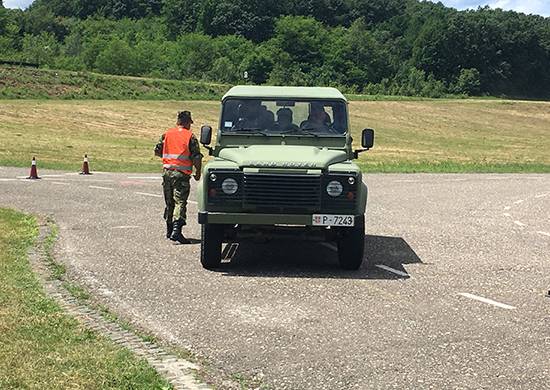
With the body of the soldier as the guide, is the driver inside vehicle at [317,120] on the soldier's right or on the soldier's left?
on the soldier's right

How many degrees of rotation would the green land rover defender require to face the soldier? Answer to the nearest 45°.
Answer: approximately 135° to its right

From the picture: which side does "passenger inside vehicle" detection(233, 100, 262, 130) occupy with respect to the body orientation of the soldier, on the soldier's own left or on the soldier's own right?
on the soldier's own right

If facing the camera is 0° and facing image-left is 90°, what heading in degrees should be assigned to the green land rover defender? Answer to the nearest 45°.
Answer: approximately 0°

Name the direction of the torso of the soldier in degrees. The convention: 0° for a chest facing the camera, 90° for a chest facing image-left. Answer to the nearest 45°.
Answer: approximately 225°

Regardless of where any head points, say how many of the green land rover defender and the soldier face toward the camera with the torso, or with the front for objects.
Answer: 1
